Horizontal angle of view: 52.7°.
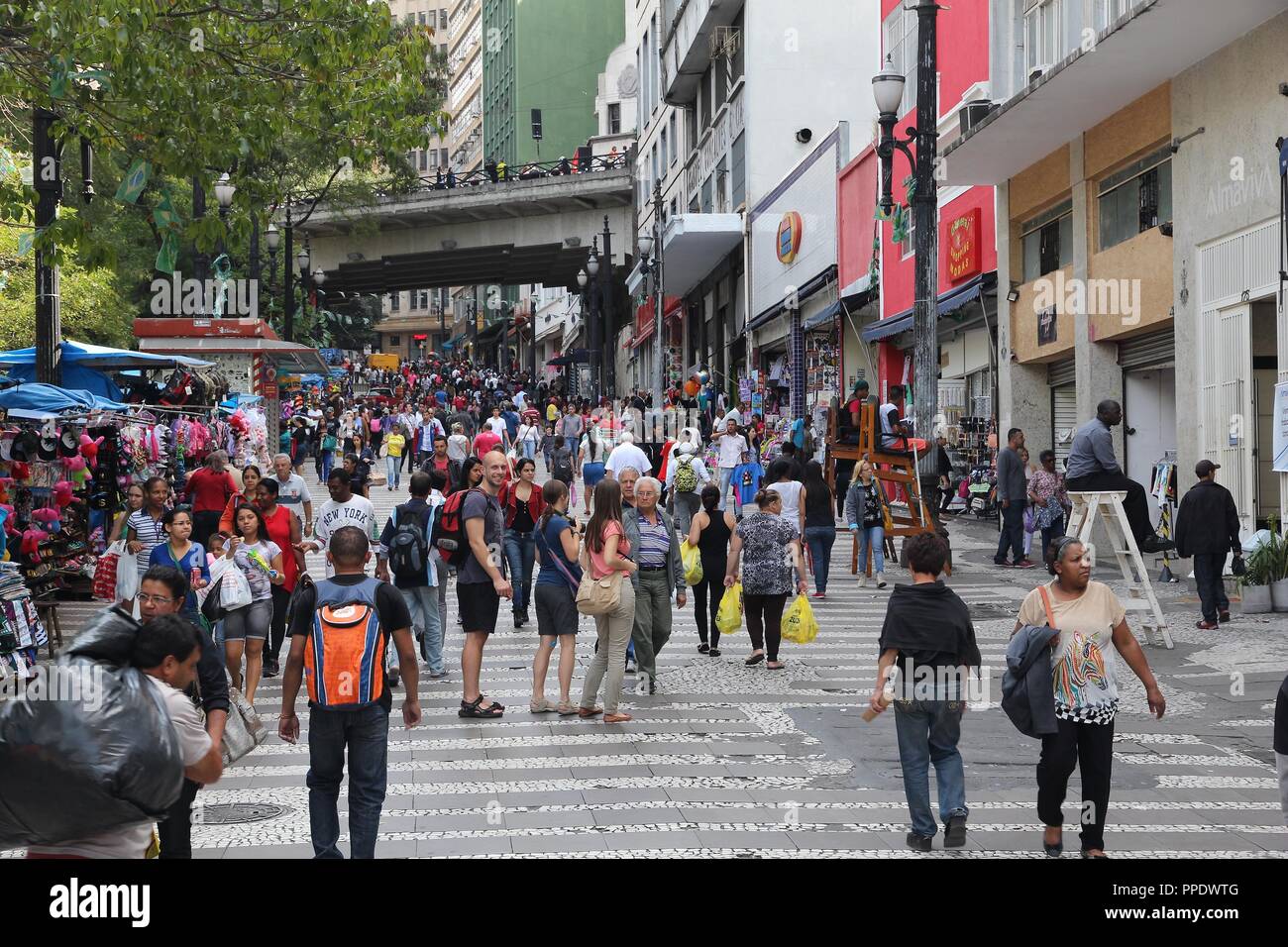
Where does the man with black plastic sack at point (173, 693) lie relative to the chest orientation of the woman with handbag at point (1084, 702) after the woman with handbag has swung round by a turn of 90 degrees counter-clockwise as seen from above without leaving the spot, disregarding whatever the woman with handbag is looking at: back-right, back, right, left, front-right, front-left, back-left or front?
back-right

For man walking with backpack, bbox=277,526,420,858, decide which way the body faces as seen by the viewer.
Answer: away from the camera

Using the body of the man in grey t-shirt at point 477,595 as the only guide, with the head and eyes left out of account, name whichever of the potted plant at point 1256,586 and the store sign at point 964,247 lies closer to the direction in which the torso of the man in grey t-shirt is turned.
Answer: the potted plant

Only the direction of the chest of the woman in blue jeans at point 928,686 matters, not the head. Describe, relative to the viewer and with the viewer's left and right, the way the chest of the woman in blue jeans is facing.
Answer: facing away from the viewer

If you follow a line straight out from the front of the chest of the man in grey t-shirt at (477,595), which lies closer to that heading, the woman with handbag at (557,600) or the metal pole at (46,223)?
the woman with handbag

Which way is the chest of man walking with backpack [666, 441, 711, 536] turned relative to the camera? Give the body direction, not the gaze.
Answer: away from the camera

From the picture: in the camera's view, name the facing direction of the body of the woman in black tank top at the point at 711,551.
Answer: away from the camera

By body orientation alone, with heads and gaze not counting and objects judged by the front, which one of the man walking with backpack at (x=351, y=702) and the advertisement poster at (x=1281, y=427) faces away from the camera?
the man walking with backpack

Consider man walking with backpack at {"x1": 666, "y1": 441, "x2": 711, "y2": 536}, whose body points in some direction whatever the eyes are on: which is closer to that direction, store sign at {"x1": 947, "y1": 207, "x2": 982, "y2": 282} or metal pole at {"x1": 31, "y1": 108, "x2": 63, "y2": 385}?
the store sign

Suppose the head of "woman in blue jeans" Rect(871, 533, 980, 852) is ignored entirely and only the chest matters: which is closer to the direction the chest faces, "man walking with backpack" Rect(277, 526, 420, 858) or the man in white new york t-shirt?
the man in white new york t-shirt

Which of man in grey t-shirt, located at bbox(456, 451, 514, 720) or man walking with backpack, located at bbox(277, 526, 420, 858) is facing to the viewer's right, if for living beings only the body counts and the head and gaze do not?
the man in grey t-shirt

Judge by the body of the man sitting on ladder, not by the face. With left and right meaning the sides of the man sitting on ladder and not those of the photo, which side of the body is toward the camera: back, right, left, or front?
right

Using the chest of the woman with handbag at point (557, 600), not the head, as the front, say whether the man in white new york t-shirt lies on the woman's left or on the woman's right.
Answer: on the woman's left

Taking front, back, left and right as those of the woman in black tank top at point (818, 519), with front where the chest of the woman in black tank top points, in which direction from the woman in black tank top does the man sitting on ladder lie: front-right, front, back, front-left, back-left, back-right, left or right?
back-right

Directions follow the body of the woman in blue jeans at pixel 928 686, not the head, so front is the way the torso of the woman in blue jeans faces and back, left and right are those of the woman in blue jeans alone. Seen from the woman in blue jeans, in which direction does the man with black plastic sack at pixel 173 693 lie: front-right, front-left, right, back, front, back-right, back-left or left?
back-left
